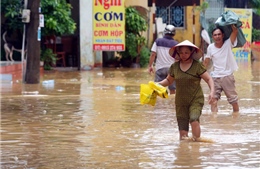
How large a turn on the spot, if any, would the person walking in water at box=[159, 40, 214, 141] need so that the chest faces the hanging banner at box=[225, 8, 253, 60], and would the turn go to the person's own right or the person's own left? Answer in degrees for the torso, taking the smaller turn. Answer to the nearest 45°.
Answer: approximately 180°

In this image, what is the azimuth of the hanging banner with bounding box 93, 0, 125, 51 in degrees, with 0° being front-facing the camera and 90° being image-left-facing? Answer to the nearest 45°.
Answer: approximately 0°

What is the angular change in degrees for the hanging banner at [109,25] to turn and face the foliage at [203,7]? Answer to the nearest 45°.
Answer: approximately 135° to its left

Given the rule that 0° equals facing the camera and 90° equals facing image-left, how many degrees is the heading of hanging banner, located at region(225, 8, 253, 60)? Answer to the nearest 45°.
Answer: approximately 0°

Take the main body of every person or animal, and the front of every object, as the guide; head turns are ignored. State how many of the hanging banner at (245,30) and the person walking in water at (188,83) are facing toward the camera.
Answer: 2

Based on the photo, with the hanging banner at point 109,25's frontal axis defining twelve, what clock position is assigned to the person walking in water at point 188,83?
The person walking in water is roughly at 12 o'clock from the hanging banner.
